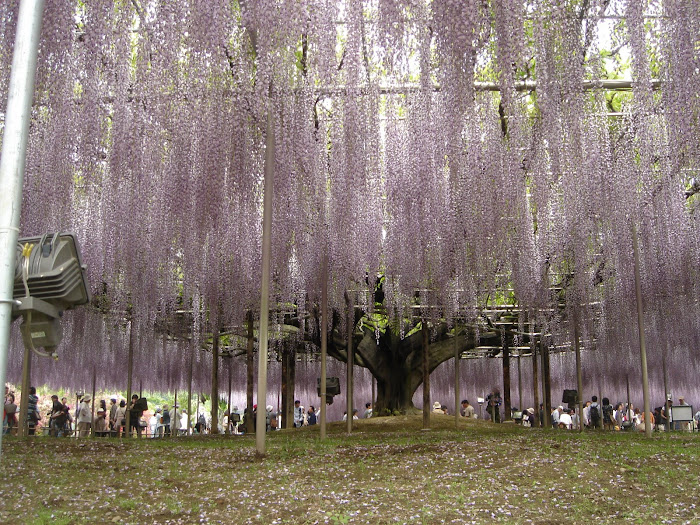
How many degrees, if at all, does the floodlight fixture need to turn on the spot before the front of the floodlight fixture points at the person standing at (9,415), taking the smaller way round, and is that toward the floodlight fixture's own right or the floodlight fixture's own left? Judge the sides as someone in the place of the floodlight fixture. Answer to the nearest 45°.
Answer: approximately 45° to the floodlight fixture's own left

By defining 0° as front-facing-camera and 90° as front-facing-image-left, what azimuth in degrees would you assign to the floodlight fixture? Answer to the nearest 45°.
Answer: approximately 225°

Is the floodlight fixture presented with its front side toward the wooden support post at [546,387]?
yes

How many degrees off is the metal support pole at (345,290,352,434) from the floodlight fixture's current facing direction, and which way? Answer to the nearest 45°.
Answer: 0° — it already faces it
